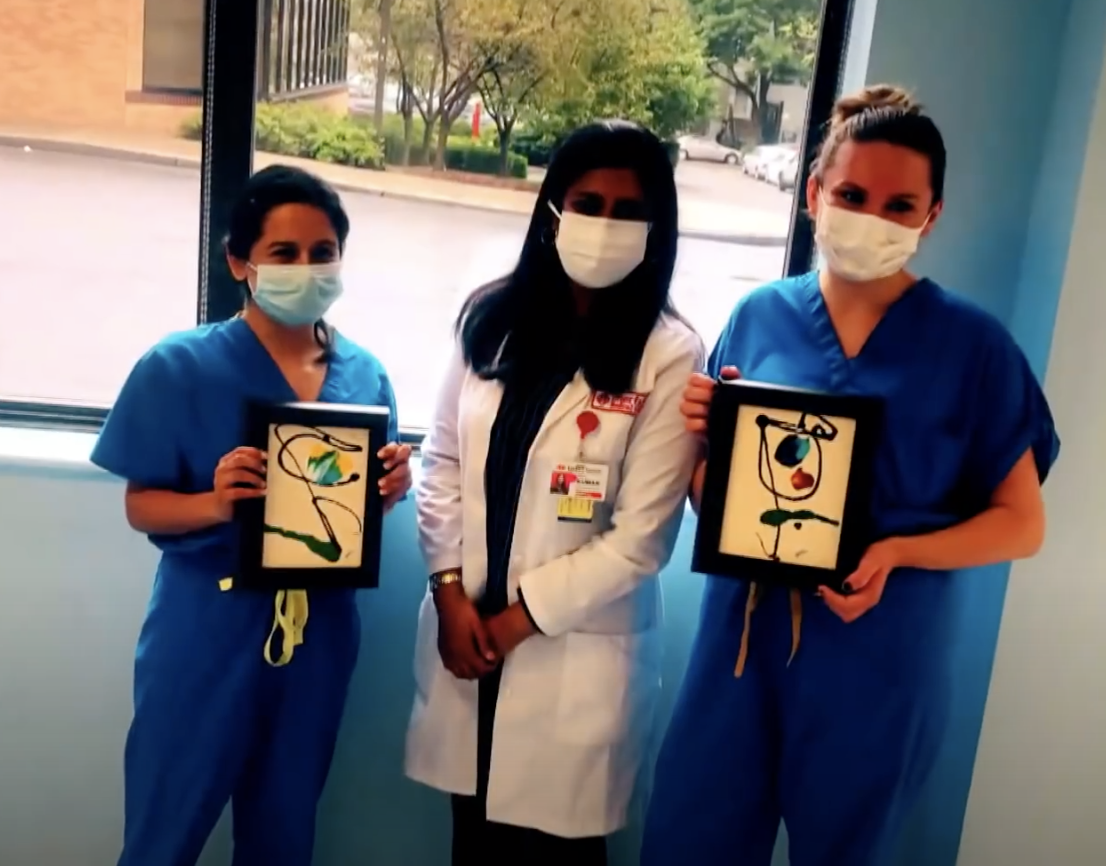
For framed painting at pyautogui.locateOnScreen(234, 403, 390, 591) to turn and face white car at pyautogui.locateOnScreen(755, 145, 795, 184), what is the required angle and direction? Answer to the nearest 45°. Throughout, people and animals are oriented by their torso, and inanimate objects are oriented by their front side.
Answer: approximately 135° to its left

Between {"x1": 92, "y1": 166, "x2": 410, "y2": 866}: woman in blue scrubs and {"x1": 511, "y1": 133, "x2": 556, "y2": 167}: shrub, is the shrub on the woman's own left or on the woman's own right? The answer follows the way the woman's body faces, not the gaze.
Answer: on the woman's own left

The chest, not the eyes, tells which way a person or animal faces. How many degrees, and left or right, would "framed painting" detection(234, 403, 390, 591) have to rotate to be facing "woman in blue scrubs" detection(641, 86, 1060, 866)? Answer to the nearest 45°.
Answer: approximately 90° to its left
